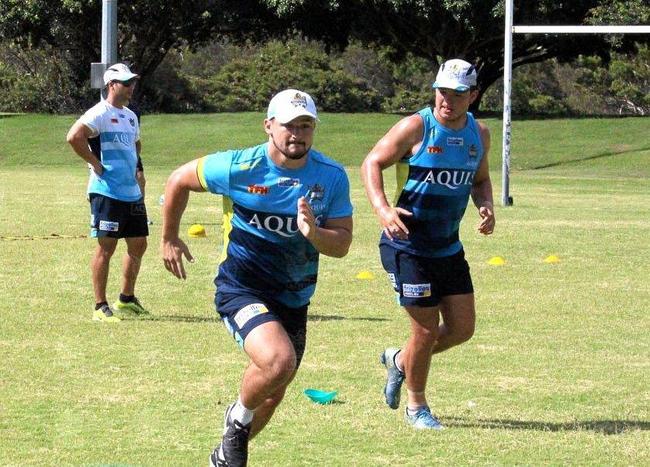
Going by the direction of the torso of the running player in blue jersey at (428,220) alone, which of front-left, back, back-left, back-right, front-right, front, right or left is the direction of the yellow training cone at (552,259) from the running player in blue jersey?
back-left

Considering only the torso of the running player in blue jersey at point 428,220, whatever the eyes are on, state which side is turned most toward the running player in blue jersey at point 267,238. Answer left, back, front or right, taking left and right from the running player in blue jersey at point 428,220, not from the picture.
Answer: right

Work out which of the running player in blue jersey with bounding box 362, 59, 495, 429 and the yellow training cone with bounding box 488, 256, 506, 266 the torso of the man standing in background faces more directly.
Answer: the running player in blue jersey

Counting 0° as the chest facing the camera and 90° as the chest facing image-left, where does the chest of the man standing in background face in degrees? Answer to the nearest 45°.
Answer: approximately 315°

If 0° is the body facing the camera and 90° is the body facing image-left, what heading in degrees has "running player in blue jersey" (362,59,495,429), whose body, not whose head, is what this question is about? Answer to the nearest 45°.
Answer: approximately 315°

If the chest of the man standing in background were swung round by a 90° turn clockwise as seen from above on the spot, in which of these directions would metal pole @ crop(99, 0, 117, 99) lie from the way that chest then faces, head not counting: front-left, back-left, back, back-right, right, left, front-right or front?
back-right

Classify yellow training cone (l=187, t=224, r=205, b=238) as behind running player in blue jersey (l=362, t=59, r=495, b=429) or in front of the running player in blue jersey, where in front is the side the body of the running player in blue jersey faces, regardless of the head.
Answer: behind

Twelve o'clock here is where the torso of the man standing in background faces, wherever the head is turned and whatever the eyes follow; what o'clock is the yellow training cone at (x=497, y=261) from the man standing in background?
The yellow training cone is roughly at 9 o'clock from the man standing in background.

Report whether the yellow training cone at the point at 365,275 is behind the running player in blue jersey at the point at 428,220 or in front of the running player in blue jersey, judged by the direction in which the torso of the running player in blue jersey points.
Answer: behind

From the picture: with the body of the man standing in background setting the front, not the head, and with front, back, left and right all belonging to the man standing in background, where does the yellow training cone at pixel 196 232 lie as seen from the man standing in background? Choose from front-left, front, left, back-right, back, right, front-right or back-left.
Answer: back-left

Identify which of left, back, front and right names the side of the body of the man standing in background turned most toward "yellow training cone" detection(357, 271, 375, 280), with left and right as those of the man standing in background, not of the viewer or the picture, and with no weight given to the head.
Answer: left

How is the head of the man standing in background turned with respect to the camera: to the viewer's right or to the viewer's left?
to the viewer's right

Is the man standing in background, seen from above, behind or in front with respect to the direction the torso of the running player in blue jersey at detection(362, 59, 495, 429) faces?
behind
